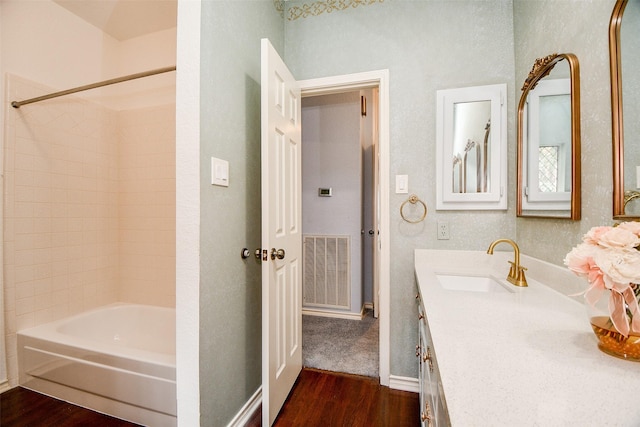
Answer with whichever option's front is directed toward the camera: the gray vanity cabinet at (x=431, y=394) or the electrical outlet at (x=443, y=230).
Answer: the electrical outlet

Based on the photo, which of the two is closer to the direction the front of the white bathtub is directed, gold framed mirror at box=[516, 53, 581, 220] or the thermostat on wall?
the gold framed mirror

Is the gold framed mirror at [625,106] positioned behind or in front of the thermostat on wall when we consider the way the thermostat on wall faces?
in front

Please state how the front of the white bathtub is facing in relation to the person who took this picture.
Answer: facing the viewer and to the left of the viewer

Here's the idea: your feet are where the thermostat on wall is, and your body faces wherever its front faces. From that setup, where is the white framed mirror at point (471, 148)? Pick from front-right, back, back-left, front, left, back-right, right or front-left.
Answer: front-left

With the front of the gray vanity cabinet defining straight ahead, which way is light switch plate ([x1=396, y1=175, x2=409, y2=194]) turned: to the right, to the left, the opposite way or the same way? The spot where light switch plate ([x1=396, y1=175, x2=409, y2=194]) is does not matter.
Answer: to the left

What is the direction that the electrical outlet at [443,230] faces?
toward the camera

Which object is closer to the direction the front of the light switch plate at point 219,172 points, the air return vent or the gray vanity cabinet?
the gray vanity cabinet

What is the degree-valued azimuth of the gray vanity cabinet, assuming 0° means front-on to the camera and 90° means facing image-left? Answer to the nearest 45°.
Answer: approximately 90°

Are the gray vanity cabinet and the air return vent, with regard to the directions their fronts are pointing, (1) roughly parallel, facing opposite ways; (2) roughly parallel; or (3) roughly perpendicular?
roughly perpendicular

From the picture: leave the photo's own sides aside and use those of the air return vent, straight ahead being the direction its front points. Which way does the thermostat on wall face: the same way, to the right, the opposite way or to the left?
the same way

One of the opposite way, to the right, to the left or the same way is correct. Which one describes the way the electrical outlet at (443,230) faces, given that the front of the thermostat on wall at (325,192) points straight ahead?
the same way

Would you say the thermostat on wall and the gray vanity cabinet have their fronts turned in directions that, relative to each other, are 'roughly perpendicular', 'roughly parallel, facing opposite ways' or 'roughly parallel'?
roughly perpendicular

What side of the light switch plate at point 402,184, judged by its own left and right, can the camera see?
front

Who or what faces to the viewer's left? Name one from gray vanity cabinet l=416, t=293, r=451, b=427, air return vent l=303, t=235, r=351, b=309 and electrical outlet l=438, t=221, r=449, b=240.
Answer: the gray vanity cabinet

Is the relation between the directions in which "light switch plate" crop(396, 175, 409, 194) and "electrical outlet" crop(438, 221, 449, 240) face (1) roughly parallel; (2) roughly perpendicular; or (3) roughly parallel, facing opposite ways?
roughly parallel

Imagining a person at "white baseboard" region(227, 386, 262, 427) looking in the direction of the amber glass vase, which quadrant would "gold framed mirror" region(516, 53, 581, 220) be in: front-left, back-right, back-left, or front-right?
front-left
